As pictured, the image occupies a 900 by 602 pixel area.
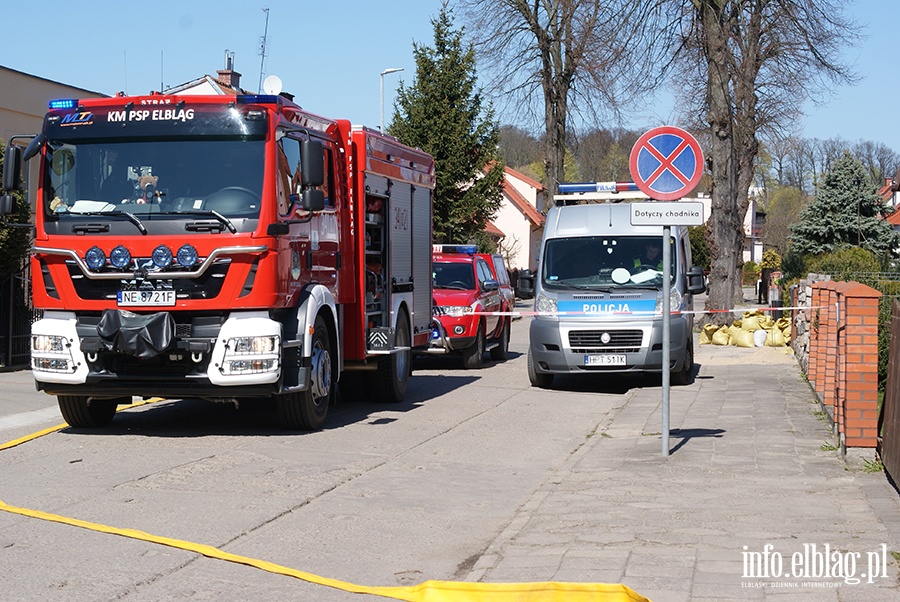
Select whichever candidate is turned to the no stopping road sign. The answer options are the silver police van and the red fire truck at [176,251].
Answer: the silver police van

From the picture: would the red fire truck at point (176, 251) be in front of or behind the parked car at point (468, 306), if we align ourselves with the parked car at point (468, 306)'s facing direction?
in front

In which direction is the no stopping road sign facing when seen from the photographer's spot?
facing the viewer

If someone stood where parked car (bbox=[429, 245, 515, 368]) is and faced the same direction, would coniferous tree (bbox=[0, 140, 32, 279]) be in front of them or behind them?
in front

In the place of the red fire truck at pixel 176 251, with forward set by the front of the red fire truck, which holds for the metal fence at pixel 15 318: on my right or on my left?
on my right

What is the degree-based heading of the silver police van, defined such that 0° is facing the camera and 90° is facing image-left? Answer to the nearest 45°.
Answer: approximately 0°

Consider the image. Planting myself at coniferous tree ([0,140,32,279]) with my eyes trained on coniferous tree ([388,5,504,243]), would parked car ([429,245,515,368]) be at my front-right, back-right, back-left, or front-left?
front-right

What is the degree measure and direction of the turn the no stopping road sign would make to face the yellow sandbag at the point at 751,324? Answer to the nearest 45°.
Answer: approximately 180°

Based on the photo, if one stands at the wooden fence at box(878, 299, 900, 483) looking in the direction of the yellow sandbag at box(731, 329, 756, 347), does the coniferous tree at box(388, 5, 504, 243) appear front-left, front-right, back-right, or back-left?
front-left

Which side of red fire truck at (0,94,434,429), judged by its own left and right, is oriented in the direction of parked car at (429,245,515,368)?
back

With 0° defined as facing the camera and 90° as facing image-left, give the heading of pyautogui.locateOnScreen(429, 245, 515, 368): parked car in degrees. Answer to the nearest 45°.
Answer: approximately 45°

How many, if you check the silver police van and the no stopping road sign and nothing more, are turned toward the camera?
2

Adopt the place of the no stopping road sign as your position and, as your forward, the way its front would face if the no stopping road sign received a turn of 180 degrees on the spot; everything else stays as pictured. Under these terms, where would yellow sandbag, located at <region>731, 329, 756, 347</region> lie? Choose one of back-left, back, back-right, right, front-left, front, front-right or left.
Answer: front

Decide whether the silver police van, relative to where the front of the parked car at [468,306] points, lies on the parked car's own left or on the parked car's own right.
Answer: on the parked car's own left

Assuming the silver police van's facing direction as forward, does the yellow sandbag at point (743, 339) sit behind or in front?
behind
